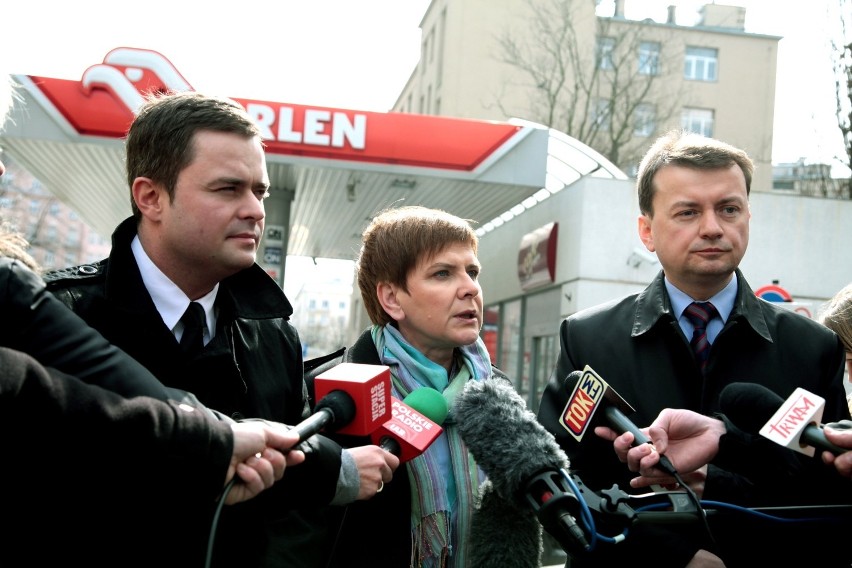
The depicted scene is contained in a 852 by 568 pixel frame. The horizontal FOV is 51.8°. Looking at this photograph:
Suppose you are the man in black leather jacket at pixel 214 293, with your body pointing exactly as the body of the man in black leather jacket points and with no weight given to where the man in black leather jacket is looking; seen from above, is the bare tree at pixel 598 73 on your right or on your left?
on your left

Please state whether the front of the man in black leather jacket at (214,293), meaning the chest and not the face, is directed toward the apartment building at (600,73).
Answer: no

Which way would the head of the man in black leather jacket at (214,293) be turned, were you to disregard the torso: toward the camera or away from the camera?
toward the camera

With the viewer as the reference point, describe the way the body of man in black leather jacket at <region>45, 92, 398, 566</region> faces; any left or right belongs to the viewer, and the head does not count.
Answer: facing the viewer and to the right of the viewer

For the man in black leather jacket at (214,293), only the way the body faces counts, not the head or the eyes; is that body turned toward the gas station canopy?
no
